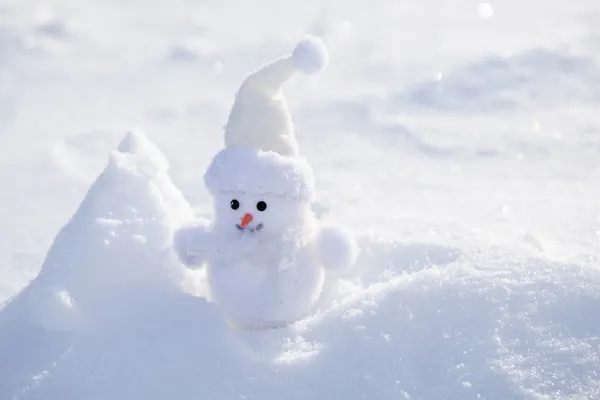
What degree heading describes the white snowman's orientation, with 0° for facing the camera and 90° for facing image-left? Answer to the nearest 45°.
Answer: approximately 45°
